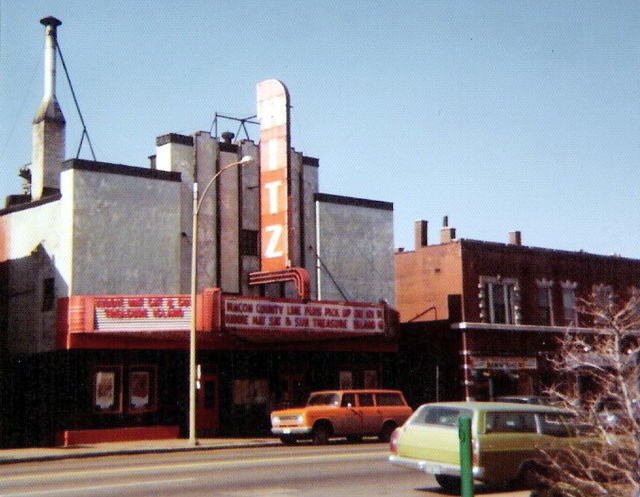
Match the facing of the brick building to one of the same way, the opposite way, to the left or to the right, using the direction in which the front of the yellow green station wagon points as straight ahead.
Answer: to the right

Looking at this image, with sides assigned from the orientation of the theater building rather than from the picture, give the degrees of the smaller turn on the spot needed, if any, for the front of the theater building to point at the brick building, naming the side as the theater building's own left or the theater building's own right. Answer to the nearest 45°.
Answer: approximately 90° to the theater building's own left

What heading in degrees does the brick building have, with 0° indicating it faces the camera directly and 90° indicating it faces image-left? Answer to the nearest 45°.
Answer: approximately 315°

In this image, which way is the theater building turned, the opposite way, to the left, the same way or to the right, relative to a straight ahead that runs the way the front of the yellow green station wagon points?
to the right

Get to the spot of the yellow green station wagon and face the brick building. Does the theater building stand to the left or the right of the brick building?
left

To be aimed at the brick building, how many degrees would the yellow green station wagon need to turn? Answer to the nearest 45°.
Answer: approximately 45° to its left

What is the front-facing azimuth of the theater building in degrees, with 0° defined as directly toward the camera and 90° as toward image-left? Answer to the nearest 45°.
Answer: approximately 315°

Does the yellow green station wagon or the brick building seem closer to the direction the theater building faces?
the yellow green station wagon

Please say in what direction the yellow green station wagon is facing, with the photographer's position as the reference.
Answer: facing away from the viewer and to the right of the viewer

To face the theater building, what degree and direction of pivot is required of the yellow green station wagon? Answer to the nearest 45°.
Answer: approximately 90° to its left

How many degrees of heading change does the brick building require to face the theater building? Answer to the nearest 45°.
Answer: approximately 90° to its right

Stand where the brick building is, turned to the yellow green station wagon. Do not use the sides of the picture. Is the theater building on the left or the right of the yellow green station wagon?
right
